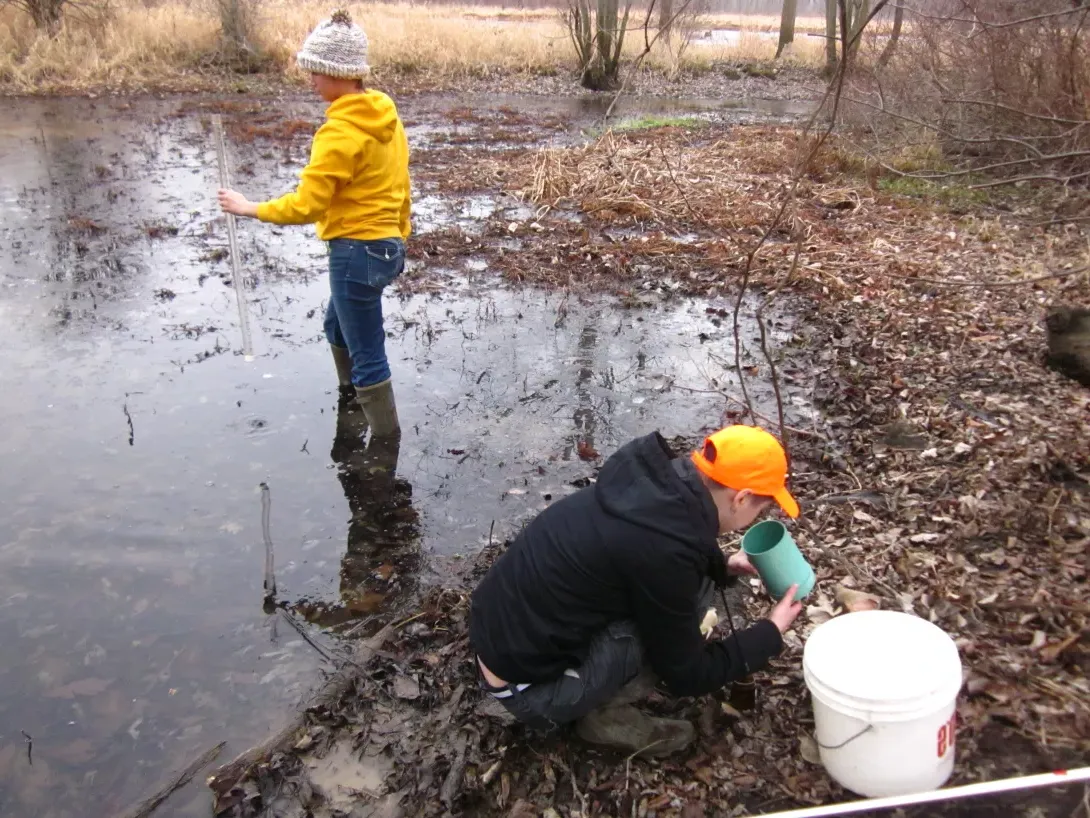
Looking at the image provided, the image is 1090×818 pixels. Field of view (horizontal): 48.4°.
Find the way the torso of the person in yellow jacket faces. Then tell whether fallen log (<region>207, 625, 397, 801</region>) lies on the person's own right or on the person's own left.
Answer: on the person's own left

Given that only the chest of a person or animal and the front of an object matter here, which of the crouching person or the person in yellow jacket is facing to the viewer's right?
the crouching person

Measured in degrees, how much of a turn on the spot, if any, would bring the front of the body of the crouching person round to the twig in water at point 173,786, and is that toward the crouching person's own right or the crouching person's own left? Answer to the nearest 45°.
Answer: approximately 180°

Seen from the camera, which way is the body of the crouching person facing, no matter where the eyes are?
to the viewer's right

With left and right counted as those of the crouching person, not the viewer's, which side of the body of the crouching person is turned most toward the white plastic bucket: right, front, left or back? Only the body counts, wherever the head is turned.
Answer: front

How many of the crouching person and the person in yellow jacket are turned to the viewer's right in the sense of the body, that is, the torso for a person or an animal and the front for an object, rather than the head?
1

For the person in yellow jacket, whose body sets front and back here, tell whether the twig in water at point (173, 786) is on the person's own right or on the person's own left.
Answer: on the person's own left

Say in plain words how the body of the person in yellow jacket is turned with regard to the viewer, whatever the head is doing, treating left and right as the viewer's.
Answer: facing away from the viewer and to the left of the viewer

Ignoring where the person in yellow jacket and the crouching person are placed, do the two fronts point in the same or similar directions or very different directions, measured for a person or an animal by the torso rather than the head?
very different directions

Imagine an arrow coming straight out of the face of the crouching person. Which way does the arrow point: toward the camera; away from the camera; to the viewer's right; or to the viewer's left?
to the viewer's right

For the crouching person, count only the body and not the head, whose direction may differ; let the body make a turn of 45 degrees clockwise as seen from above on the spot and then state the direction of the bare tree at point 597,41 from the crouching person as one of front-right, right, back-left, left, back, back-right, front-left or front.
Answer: back-left

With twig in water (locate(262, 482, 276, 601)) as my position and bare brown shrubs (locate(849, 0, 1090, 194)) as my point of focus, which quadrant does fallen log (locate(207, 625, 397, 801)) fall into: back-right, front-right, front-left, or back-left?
back-right

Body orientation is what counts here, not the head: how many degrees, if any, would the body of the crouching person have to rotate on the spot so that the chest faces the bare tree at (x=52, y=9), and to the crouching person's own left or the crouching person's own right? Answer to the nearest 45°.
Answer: approximately 135° to the crouching person's own left

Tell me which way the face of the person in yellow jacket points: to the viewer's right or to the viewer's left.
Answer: to the viewer's left

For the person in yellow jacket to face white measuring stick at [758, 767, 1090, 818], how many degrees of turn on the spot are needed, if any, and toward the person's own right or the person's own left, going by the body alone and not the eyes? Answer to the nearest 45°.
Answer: approximately 135° to the person's own left

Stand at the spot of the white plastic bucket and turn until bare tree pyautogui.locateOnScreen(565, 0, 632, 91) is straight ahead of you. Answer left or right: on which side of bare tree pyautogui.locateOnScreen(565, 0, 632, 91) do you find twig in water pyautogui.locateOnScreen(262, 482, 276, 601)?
left
